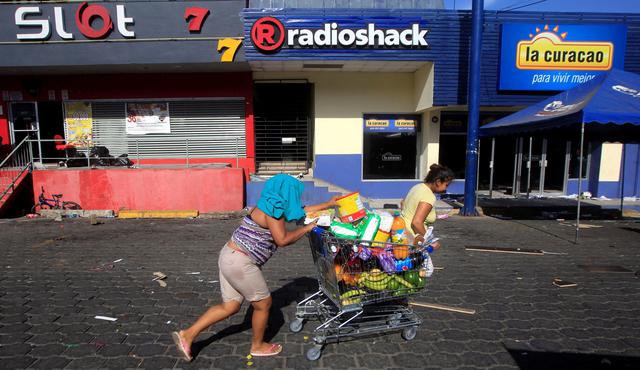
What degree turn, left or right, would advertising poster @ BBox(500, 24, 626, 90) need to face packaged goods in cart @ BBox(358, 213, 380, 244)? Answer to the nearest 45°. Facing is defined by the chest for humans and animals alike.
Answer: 0° — it already faces it

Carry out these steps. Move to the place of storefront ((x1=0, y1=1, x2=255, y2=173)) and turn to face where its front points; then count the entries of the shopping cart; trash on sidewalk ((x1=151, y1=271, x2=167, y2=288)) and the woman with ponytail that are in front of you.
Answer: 3

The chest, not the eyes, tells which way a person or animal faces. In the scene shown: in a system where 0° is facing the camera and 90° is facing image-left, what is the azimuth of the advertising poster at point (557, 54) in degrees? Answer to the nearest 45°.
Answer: approximately 0°

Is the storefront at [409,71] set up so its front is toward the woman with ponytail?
yes

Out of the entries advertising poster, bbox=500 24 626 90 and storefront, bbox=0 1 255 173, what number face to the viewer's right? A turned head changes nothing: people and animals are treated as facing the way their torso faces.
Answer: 0

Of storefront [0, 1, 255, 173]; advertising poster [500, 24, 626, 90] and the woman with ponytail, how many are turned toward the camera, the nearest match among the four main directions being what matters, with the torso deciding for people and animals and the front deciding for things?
2

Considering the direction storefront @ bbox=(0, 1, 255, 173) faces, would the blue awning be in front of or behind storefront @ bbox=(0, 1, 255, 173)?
in front
